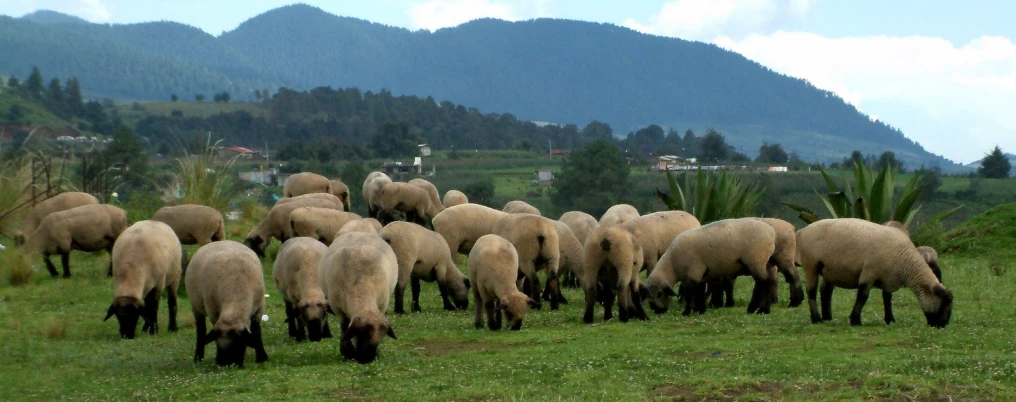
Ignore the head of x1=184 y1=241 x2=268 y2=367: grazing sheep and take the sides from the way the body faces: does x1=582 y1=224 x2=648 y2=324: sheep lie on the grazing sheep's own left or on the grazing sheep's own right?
on the grazing sheep's own left

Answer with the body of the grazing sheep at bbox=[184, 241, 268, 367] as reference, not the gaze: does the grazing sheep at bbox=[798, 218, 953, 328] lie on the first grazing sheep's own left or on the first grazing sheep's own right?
on the first grazing sheep's own left

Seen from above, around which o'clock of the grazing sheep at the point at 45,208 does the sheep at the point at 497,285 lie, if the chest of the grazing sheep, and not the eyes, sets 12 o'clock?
The sheep is roughly at 8 o'clock from the grazing sheep.

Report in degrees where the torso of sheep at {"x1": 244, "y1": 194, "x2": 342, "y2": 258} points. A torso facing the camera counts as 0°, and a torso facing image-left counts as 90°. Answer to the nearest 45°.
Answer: approximately 90°

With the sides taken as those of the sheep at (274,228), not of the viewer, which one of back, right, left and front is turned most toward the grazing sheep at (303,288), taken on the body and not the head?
left

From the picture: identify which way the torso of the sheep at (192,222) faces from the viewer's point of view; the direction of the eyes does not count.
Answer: to the viewer's left

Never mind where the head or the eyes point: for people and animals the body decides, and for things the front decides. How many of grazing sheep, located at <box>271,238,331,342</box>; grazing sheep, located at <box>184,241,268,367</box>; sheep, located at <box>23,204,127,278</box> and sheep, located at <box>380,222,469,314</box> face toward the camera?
2

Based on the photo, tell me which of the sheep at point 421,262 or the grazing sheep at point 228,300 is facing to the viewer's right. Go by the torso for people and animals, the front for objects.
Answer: the sheep

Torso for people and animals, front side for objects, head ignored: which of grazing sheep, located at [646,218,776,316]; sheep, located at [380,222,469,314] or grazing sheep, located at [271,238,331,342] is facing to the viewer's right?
the sheep

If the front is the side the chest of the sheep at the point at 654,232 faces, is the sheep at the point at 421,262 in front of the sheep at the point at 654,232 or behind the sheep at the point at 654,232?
in front

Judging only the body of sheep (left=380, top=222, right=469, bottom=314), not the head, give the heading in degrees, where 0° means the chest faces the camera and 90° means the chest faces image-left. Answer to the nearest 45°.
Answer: approximately 270°
